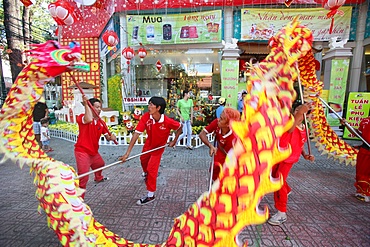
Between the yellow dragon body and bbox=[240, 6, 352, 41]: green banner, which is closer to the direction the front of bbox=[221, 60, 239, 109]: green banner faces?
the yellow dragon body

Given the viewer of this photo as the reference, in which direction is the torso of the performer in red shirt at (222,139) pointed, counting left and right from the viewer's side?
facing the viewer and to the left of the viewer

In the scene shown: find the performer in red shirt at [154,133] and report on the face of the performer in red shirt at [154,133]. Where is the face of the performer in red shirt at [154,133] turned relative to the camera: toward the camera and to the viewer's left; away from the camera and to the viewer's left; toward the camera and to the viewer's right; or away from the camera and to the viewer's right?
toward the camera and to the viewer's left

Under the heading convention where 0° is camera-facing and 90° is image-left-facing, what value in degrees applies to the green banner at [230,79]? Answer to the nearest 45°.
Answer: approximately 0°

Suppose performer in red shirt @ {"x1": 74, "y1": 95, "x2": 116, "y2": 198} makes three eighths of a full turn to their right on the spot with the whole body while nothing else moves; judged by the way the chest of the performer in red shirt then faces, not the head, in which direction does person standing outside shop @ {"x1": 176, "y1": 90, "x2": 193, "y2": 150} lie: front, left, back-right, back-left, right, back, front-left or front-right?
back-right

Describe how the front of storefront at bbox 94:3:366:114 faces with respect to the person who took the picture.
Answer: facing the viewer

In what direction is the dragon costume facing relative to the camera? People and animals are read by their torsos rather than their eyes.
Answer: to the viewer's right

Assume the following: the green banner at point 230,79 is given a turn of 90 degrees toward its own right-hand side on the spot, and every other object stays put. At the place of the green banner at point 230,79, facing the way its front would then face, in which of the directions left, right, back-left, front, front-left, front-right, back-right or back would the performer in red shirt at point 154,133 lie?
left

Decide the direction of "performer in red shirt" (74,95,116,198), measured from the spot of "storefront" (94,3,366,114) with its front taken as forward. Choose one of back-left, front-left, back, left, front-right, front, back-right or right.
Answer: front

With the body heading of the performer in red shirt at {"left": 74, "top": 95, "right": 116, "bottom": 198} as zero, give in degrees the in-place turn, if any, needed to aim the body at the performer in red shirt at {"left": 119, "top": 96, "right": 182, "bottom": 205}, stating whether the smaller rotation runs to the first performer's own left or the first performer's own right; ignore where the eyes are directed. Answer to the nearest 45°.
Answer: approximately 45° to the first performer's own left

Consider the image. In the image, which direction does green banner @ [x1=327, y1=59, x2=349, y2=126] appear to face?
toward the camera

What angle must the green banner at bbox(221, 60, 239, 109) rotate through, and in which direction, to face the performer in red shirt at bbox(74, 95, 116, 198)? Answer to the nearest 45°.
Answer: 0° — it already faces them

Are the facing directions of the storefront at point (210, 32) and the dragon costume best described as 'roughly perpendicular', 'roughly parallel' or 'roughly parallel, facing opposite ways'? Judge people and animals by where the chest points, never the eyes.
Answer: roughly perpendicular

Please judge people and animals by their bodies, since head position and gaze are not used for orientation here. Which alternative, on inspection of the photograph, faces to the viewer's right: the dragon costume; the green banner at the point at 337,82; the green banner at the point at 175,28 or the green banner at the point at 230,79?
the dragon costume

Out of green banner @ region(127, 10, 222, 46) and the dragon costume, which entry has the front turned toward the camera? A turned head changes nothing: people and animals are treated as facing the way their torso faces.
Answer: the green banner

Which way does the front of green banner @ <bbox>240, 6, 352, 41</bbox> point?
toward the camera

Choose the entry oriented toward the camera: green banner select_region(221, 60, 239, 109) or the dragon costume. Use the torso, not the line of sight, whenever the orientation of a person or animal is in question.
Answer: the green banner
